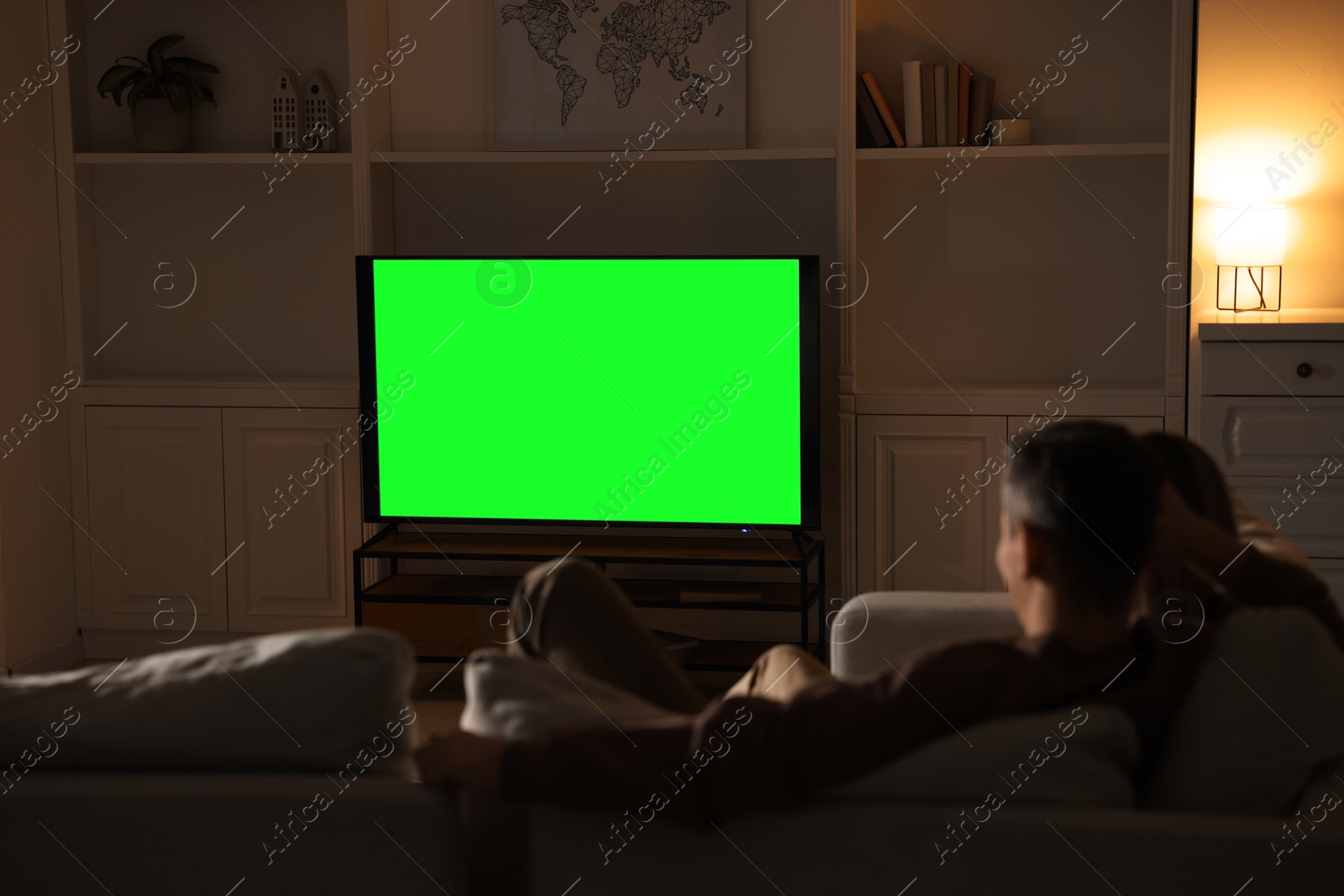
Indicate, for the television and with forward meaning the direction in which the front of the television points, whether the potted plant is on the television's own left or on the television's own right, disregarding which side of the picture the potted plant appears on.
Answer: on the television's own right

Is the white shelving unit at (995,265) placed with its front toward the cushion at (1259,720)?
yes

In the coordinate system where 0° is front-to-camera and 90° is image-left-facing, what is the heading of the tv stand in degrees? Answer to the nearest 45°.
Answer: approximately 0°

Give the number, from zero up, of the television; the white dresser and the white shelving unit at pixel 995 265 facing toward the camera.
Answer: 3
